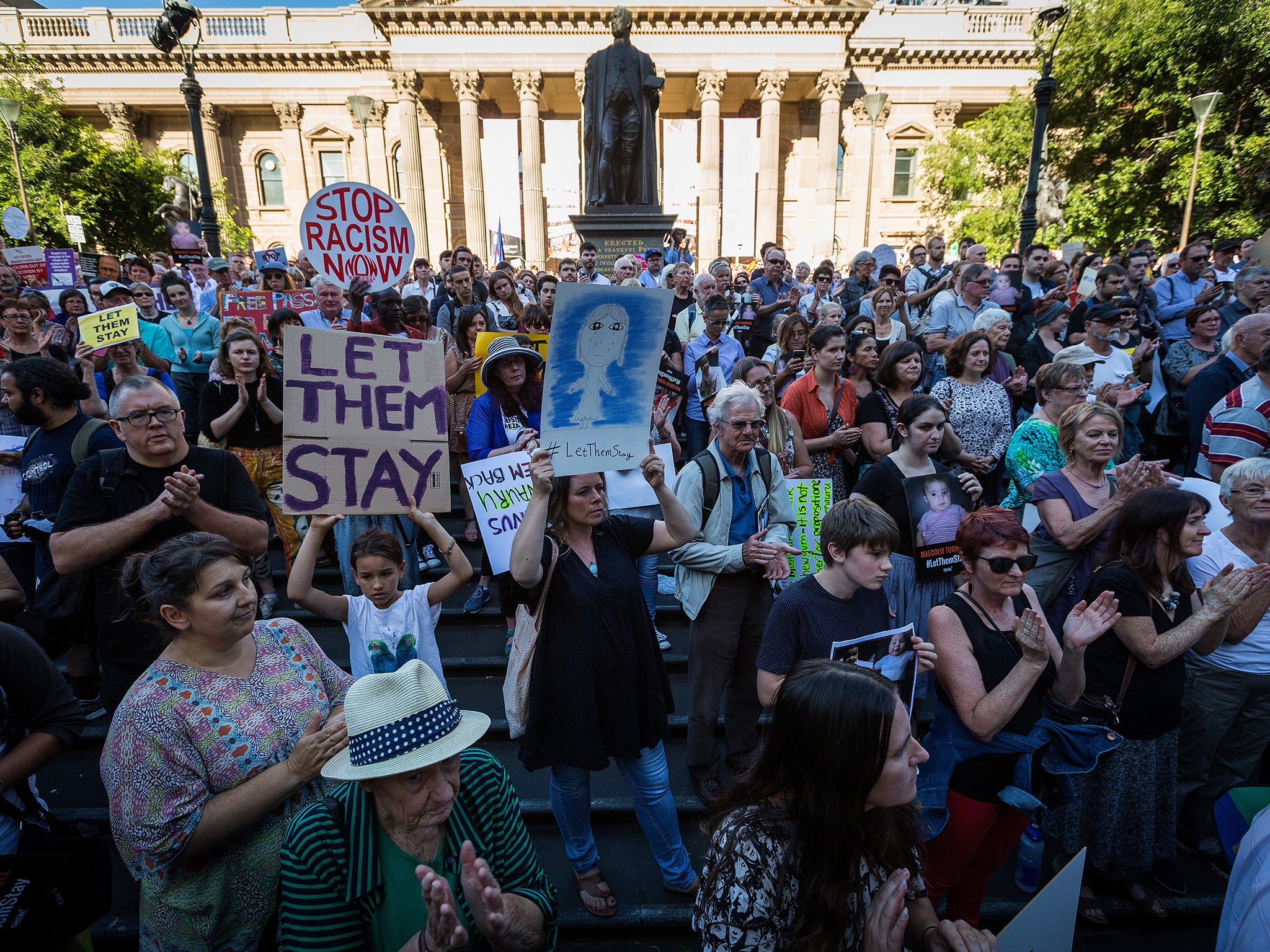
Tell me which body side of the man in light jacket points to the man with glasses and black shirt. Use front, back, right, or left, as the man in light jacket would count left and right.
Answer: right

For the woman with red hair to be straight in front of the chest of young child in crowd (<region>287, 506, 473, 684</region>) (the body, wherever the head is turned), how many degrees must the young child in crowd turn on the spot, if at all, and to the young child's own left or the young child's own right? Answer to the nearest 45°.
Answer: approximately 45° to the young child's own left

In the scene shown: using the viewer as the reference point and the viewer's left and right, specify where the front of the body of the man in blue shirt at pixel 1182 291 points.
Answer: facing the viewer and to the right of the viewer

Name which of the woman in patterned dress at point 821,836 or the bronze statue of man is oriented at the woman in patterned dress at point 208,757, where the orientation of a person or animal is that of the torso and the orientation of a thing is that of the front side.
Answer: the bronze statue of man

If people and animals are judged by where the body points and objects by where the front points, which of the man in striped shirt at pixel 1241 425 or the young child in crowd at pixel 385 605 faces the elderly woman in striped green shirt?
the young child in crowd

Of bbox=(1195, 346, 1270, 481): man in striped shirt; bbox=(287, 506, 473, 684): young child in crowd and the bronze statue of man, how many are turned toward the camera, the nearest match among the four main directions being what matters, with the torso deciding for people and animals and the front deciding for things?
2

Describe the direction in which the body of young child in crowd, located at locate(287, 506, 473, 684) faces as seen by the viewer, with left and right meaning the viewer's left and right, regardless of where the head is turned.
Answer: facing the viewer

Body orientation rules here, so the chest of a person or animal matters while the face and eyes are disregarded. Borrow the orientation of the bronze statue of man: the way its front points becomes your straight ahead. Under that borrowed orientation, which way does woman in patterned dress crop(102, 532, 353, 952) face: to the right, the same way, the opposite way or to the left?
to the left

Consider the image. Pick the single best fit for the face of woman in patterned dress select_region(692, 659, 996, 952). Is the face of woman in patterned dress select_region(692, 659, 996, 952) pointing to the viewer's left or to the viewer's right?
to the viewer's right

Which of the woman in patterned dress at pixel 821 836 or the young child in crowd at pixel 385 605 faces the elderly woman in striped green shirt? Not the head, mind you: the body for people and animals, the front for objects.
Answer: the young child in crowd

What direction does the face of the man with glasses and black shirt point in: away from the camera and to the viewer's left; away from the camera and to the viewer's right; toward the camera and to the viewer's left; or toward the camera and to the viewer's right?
toward the camera and to the viewer's right

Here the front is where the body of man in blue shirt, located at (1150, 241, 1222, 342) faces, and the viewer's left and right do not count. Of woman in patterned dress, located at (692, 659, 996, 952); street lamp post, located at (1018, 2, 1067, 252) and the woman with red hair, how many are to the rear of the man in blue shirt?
1

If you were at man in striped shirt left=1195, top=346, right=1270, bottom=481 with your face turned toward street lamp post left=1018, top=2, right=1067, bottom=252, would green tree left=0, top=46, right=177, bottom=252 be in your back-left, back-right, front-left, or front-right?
front-left
